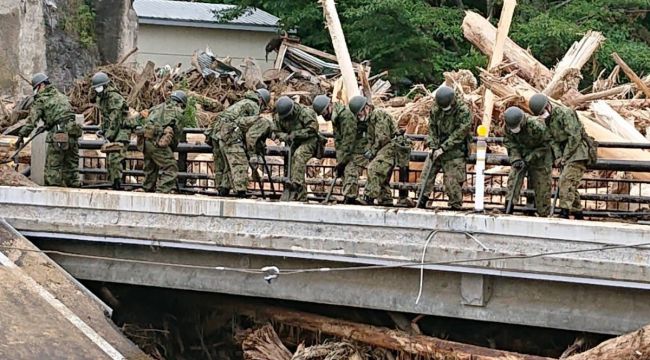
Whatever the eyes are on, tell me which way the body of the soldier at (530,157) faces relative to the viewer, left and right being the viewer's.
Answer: facing the viewer and to the left of the viewer

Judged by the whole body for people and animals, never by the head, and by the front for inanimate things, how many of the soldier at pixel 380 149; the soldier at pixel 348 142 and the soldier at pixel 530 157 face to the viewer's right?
0

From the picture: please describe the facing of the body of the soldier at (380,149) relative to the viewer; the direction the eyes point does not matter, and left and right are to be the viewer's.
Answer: facing to the left of the viewer

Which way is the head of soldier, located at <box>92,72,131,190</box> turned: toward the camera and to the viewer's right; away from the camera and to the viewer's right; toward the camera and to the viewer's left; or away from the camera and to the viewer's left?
toward the camera and to the viewer's left

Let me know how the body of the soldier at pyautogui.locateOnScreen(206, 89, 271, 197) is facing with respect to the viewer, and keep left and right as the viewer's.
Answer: facing to the right of the viewer

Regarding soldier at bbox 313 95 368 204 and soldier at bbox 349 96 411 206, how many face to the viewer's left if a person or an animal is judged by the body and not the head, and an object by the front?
2

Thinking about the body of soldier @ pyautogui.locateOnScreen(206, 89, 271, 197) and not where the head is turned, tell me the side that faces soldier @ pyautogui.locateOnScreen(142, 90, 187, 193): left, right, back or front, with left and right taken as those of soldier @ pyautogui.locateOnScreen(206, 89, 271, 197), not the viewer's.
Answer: back
